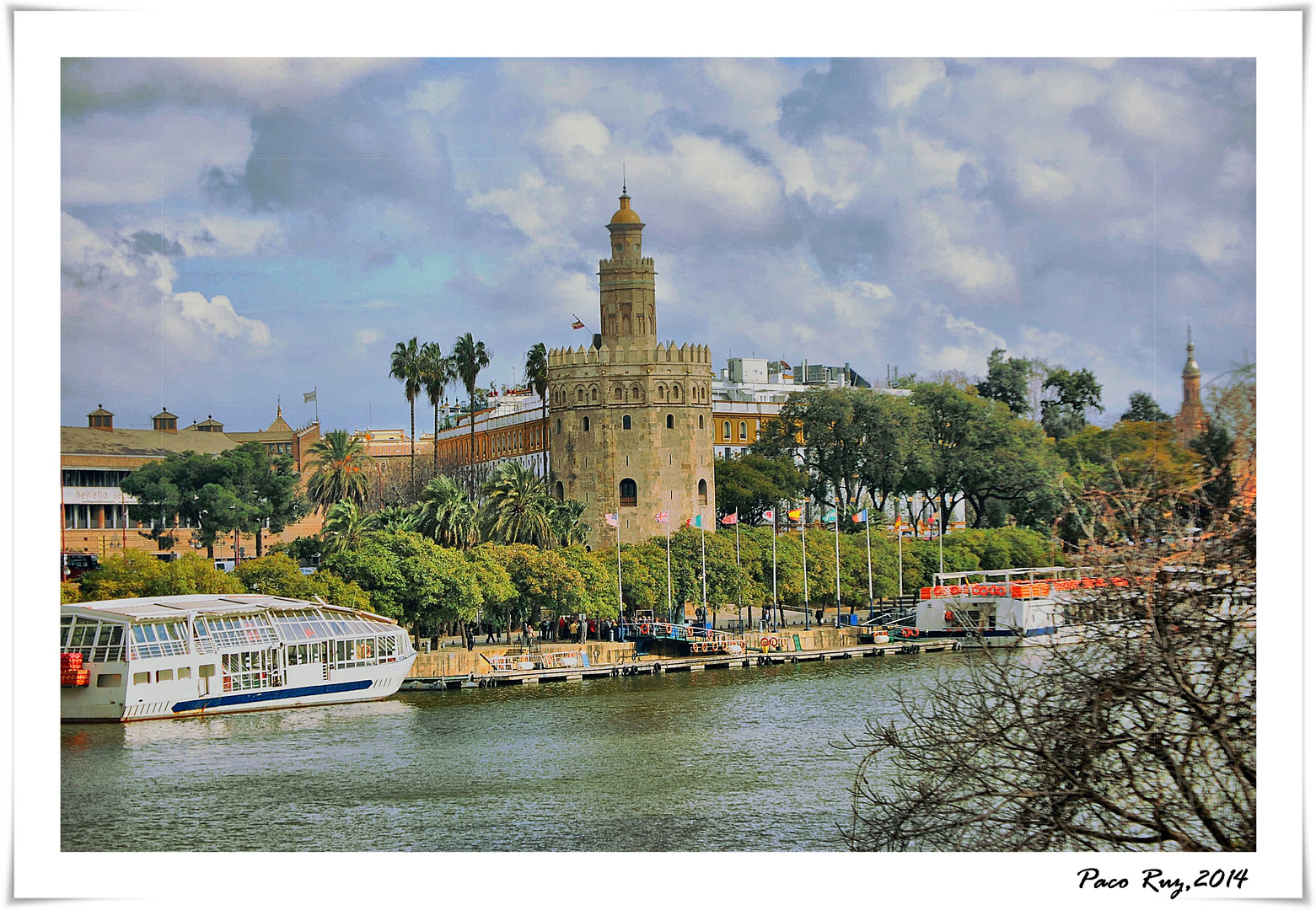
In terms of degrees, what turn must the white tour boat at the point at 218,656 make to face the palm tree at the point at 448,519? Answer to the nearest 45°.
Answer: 0° — it already faces it

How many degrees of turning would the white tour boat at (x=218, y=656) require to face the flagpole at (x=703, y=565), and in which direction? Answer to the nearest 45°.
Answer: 0° — it already faces it

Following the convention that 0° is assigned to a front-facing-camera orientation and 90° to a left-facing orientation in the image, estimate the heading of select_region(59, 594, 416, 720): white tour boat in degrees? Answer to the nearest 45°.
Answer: approximately 225°

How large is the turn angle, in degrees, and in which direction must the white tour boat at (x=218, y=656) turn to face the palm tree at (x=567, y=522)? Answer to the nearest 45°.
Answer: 0° — it already faces it

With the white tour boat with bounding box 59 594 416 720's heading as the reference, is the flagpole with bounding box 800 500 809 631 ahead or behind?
ahead

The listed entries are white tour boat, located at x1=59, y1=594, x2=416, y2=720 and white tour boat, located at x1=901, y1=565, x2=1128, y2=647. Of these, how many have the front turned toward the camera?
0

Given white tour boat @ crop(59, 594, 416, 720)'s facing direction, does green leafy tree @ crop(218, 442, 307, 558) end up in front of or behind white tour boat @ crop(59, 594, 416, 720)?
in front

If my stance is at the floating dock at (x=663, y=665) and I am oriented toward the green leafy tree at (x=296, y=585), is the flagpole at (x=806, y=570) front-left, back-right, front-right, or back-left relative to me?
back-right
